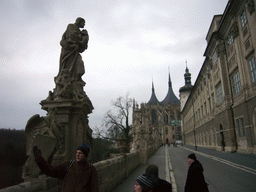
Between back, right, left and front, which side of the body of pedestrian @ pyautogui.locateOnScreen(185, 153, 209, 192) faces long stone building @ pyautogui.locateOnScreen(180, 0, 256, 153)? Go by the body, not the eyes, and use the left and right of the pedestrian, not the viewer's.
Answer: right

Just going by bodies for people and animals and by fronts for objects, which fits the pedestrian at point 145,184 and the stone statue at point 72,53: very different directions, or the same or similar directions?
very different directions

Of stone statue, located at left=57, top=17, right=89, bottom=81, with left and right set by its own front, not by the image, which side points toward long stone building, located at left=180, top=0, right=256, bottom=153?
left

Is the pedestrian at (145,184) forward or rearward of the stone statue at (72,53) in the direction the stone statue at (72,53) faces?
forward

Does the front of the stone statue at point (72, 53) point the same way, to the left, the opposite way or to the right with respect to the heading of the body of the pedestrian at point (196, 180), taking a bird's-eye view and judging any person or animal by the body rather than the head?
the opposite way

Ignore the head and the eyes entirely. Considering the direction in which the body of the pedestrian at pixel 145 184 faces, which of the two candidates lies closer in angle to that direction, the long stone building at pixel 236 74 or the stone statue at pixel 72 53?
the stone statue

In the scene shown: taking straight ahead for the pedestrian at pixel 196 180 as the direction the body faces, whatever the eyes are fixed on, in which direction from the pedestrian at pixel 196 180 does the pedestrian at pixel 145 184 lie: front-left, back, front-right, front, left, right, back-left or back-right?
left

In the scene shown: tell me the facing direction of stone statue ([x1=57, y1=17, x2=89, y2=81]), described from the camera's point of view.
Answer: facing the viewer and to the right of the viewer
